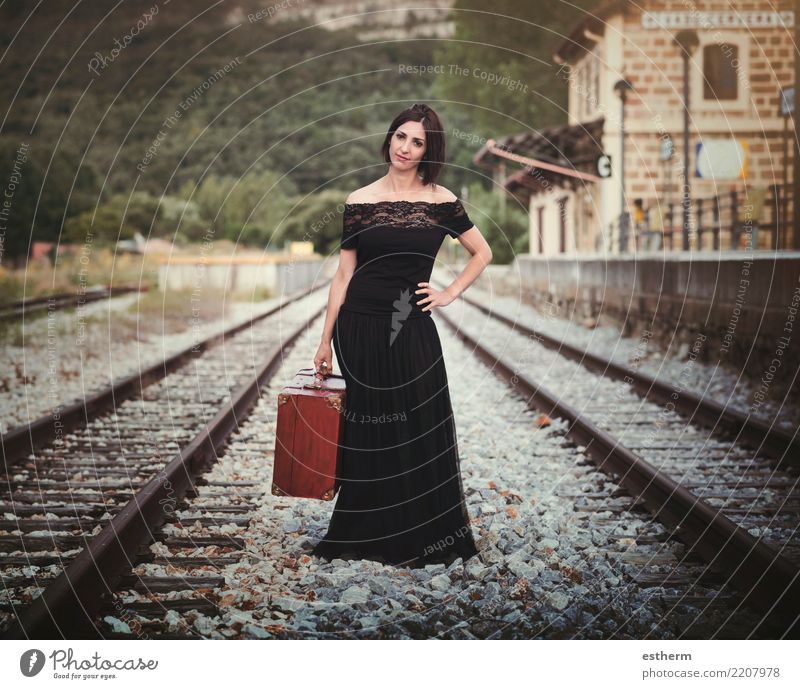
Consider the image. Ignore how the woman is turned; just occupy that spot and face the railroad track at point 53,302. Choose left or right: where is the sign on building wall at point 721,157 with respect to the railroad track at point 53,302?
right

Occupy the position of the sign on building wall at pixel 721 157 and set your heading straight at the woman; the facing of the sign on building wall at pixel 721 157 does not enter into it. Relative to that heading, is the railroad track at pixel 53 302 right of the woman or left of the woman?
right

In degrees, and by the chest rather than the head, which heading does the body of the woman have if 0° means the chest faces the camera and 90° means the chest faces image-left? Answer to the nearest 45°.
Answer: approximately 0°

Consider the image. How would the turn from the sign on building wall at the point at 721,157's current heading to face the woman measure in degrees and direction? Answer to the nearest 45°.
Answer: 0° — it already faces them

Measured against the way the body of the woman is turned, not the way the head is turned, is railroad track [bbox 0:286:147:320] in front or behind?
behind

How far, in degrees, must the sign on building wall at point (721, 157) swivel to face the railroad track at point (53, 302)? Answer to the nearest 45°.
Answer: approximately 45° to its right
